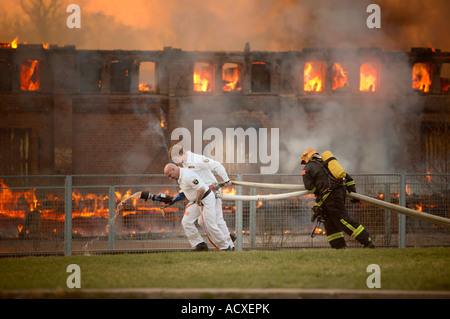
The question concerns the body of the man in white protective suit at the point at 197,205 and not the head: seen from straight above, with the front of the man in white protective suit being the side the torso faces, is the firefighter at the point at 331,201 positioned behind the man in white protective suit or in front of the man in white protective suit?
behind

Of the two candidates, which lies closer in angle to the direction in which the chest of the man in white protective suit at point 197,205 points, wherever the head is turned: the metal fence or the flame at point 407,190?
the metal fence

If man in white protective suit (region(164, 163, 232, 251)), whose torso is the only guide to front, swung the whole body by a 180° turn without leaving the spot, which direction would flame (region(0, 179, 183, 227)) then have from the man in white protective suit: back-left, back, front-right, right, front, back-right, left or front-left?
back-left

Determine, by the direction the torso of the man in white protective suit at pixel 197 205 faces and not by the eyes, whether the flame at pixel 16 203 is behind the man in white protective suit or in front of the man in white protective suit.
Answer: in front

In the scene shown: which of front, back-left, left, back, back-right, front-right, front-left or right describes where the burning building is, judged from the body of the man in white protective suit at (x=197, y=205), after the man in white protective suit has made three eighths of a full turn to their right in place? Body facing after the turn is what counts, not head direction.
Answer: front-left

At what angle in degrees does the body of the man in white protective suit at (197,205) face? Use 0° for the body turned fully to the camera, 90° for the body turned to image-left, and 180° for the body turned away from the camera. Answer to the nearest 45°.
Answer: approximately 90°

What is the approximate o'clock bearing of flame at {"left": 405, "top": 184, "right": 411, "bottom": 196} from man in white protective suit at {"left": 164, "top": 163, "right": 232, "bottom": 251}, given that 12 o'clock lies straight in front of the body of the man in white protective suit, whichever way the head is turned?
The flame is roughly at 5 o'clock from the man in white protective suit.
